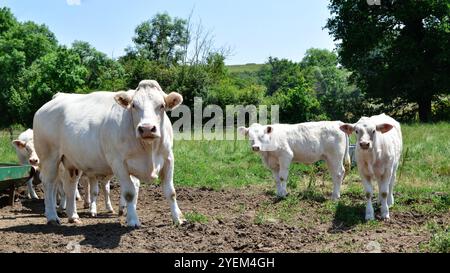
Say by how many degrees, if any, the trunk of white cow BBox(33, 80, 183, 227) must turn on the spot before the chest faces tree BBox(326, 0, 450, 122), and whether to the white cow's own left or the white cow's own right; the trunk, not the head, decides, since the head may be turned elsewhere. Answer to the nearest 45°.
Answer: approximately 90° to the white cow's own left

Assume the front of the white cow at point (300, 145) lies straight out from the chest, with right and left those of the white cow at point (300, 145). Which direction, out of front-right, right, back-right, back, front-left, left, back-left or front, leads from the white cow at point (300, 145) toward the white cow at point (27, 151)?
front

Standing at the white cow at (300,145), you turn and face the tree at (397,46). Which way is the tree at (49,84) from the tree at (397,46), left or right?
left

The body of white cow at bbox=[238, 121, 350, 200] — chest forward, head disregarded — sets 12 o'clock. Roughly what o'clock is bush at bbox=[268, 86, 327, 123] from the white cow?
The bush is roughly at 3 o'clock from the white cow.

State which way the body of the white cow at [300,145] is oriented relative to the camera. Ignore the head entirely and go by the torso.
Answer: to the viewer's left

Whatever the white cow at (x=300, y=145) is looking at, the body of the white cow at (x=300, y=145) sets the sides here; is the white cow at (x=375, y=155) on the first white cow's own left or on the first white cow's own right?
on the first white cow's own left

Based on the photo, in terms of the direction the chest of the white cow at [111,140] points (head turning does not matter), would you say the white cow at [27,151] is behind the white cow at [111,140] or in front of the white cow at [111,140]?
behind

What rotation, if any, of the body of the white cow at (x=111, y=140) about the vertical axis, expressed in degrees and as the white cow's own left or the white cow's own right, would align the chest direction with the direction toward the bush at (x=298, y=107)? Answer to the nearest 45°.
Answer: approximately 90° to the white cow's own left

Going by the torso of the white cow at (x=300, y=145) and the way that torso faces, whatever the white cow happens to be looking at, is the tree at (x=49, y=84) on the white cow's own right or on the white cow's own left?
on the white cow's own right

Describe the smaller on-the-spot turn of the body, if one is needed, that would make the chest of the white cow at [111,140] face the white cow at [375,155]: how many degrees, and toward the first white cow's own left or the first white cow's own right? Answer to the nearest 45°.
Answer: approximately 45° to the first white cow's own left

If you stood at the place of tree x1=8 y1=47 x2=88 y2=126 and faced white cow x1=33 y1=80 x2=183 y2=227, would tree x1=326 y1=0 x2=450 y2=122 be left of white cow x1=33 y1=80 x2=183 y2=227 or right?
left

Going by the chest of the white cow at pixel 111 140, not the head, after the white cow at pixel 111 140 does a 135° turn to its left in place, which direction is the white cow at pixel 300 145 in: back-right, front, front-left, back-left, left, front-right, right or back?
front-right
